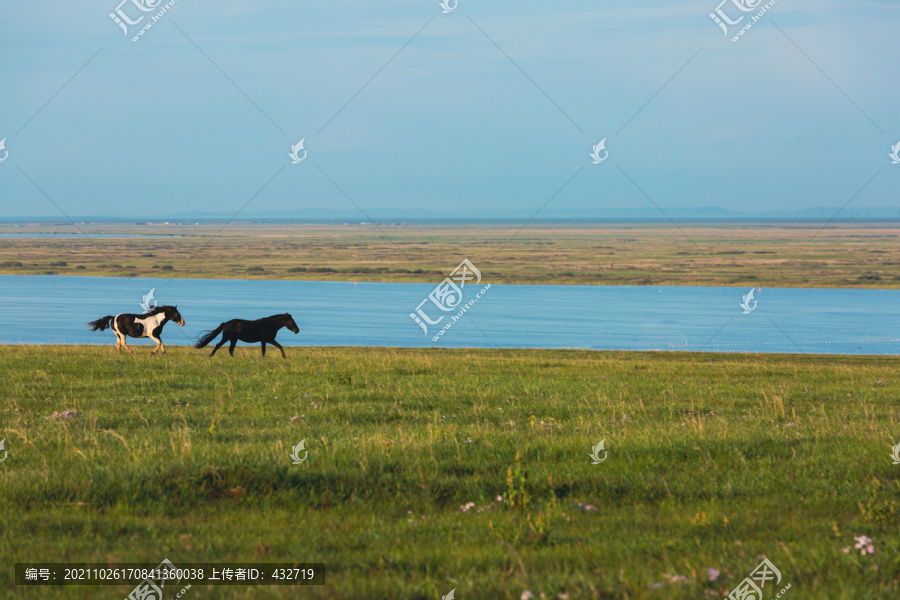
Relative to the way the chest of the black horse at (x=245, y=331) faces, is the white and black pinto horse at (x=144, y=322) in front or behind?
behind

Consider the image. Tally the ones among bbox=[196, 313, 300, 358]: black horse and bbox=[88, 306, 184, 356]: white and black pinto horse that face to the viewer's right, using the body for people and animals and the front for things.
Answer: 2

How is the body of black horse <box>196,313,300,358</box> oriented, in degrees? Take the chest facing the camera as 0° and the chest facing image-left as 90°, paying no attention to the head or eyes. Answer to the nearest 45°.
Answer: approximately 270°

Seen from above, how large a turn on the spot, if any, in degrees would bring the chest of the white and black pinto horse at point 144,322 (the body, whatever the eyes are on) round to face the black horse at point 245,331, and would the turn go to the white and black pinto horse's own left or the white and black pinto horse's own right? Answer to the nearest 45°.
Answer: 0° — it already faces it

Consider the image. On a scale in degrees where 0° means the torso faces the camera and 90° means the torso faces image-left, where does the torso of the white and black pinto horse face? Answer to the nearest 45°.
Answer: approximately 270°
